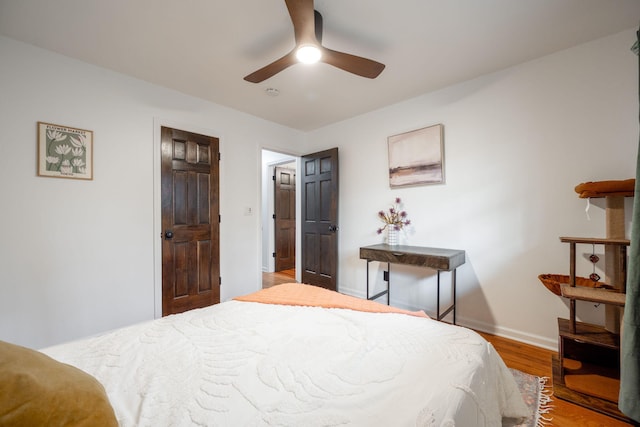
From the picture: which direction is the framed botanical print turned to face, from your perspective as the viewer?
facing the viewer and to the right of the viewer

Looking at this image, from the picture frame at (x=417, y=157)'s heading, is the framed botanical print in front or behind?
in front

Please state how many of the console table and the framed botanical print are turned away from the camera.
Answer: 0

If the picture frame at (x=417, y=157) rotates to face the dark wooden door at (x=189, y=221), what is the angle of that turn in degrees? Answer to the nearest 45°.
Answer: approximately 45° to its right

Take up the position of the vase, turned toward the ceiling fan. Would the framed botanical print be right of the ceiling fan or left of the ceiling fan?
right

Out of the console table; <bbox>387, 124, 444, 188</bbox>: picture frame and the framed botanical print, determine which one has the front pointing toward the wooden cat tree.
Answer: the framed botanical print

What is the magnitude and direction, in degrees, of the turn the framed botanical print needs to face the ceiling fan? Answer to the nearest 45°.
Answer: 0° — it already faces it

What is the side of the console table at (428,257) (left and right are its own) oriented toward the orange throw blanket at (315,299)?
front

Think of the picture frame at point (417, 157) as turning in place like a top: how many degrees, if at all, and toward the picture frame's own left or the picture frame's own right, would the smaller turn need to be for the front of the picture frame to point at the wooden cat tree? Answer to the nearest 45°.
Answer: approximately 90° to the picture frame's own left

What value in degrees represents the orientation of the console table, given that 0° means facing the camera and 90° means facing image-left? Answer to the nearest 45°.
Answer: approximately 45°

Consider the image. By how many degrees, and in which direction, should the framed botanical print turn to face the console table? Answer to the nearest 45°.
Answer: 0° — it already faces it

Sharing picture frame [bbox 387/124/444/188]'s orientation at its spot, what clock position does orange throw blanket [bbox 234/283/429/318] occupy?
The orange throw blanket is roughly at 11 o'clock from the picture frame.

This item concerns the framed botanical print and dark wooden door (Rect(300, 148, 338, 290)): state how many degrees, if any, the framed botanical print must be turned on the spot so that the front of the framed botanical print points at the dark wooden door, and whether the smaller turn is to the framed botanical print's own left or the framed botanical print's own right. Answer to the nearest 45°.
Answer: approximately 45° to the framed botanical print's own left

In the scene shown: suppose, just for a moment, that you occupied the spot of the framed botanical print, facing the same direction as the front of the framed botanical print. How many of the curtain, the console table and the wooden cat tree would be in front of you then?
3

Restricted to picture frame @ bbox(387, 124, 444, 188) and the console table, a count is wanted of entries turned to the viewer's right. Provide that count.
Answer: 0

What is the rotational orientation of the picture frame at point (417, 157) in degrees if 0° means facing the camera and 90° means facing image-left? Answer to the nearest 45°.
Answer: approximately 45°

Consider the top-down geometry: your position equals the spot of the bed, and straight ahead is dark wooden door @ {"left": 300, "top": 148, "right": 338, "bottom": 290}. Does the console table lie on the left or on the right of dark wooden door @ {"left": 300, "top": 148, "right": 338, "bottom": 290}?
right
